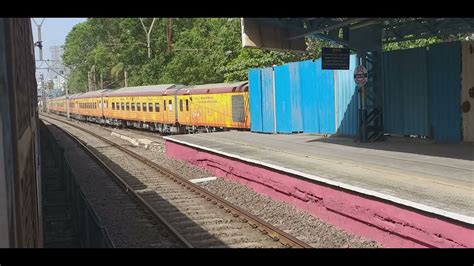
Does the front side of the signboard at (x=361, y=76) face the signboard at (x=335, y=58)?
no

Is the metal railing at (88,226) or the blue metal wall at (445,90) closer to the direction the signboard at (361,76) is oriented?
the metal railing

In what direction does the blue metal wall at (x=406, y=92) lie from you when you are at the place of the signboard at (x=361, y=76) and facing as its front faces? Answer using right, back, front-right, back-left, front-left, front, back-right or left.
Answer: left

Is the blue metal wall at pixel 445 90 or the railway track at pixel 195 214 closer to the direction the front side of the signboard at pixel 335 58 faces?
the railway track

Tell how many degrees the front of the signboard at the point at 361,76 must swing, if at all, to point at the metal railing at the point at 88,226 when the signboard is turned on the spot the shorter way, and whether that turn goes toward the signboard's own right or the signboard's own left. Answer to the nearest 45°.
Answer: approximately 45° to the signboard's own right

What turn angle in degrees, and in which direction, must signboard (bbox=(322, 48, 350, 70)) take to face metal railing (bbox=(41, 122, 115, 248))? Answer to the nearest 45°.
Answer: approximately 45° to its right

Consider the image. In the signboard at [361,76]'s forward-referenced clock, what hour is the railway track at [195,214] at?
The railway track is roughly at 1 o'clock from the signboard.

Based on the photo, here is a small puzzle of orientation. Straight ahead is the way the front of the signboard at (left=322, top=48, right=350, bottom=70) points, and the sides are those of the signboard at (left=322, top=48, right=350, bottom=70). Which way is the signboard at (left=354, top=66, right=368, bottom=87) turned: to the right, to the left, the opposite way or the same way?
the same way

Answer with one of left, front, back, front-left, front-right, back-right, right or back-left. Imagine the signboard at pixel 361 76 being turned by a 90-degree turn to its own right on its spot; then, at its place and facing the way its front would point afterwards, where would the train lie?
front-right

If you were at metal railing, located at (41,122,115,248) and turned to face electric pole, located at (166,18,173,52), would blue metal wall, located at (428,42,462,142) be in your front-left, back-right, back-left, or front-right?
front-right

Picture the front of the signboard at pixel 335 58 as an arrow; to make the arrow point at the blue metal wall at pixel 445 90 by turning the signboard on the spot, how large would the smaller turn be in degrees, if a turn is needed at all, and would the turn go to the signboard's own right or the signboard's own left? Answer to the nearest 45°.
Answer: approximately 90° to the signboard's own left

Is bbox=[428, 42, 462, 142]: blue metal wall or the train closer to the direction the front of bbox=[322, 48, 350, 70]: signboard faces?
the blue metal wall

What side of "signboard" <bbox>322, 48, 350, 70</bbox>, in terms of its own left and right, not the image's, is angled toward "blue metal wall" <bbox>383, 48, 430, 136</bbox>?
left

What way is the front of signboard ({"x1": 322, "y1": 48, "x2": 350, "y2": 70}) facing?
toward the camera

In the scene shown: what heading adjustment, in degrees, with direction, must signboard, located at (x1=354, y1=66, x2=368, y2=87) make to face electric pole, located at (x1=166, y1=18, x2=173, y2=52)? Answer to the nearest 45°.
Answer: approximately 135° to its right

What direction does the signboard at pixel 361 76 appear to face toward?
toward the camera

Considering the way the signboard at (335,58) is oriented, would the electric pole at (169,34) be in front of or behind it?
behind

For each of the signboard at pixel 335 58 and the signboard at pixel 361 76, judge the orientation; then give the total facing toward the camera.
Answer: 2
